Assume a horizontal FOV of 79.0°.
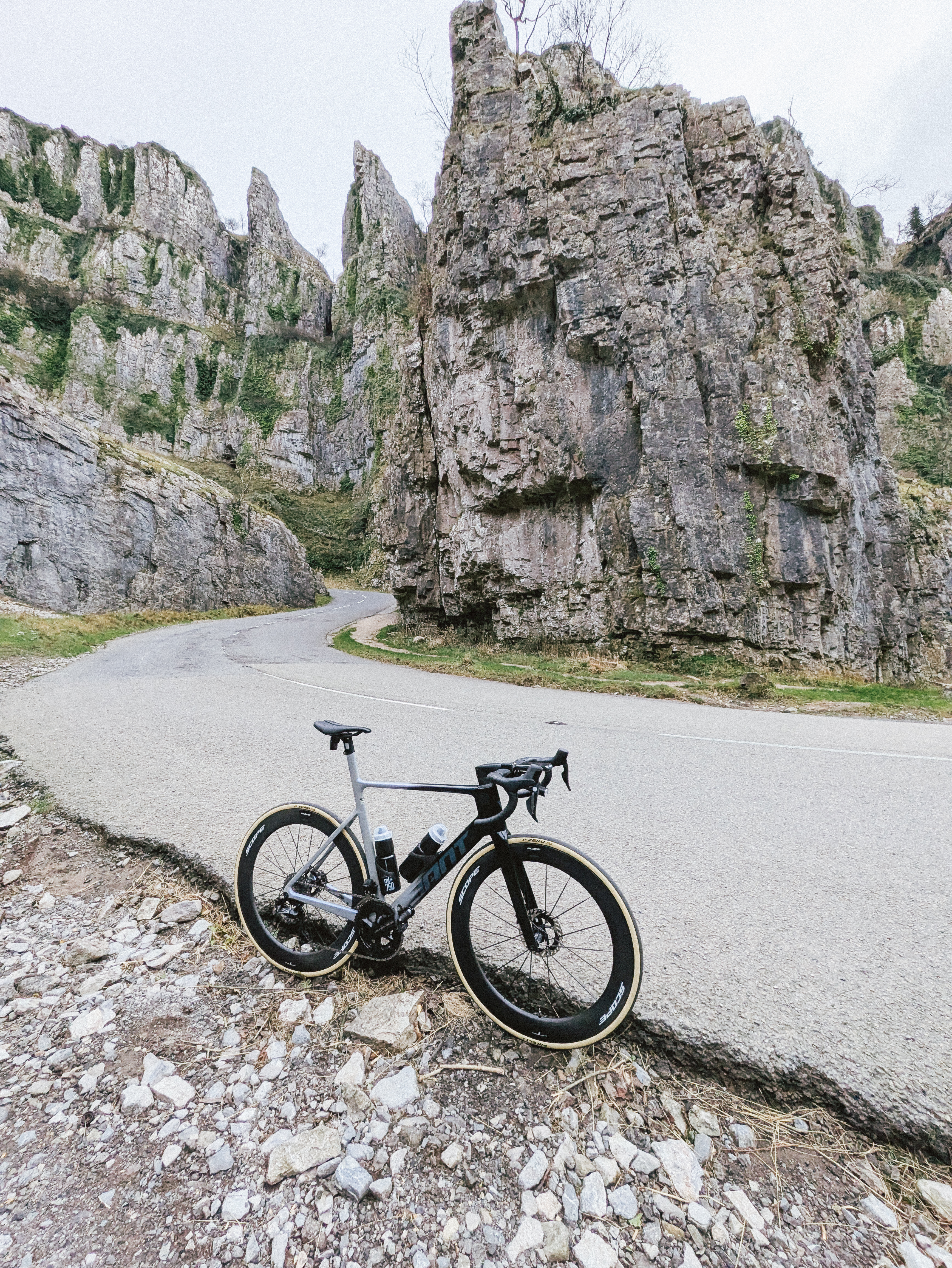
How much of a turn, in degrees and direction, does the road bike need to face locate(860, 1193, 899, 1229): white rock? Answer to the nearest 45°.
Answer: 0° — it already faces it

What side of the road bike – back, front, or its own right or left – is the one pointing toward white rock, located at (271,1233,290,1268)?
right

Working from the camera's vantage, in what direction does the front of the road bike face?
facing the viewer and to the right of the viewer

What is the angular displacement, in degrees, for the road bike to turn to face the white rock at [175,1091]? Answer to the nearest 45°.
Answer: approximately 135° to its right

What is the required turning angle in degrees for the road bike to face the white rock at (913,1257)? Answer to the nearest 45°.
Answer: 0° — it already faces it

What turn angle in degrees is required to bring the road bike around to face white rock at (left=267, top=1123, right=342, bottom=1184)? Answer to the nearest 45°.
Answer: approximately 90° to its right

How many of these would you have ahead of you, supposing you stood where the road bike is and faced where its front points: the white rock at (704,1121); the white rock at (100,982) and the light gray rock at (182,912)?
1

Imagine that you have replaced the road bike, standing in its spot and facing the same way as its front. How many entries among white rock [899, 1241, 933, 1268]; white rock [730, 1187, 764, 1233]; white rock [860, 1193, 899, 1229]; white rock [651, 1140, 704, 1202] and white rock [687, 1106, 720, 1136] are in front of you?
5

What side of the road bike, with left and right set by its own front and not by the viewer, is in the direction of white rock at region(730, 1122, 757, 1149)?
front

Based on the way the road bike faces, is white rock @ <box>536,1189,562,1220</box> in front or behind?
in front

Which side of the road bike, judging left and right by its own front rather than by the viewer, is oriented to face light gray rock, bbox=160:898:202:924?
back

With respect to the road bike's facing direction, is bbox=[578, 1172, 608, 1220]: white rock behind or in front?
in front

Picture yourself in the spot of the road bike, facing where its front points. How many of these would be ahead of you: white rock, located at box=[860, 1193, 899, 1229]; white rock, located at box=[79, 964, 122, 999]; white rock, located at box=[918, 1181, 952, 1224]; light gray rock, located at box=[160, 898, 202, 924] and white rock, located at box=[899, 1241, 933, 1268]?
3

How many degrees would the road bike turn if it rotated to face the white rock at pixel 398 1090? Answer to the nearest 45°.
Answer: approximately 90° to its right

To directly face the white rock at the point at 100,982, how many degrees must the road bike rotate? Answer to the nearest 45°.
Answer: approximately 135° to its right

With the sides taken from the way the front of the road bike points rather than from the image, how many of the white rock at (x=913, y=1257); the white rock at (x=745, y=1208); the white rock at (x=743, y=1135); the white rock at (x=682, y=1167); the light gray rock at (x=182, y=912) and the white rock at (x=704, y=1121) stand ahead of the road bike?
5
